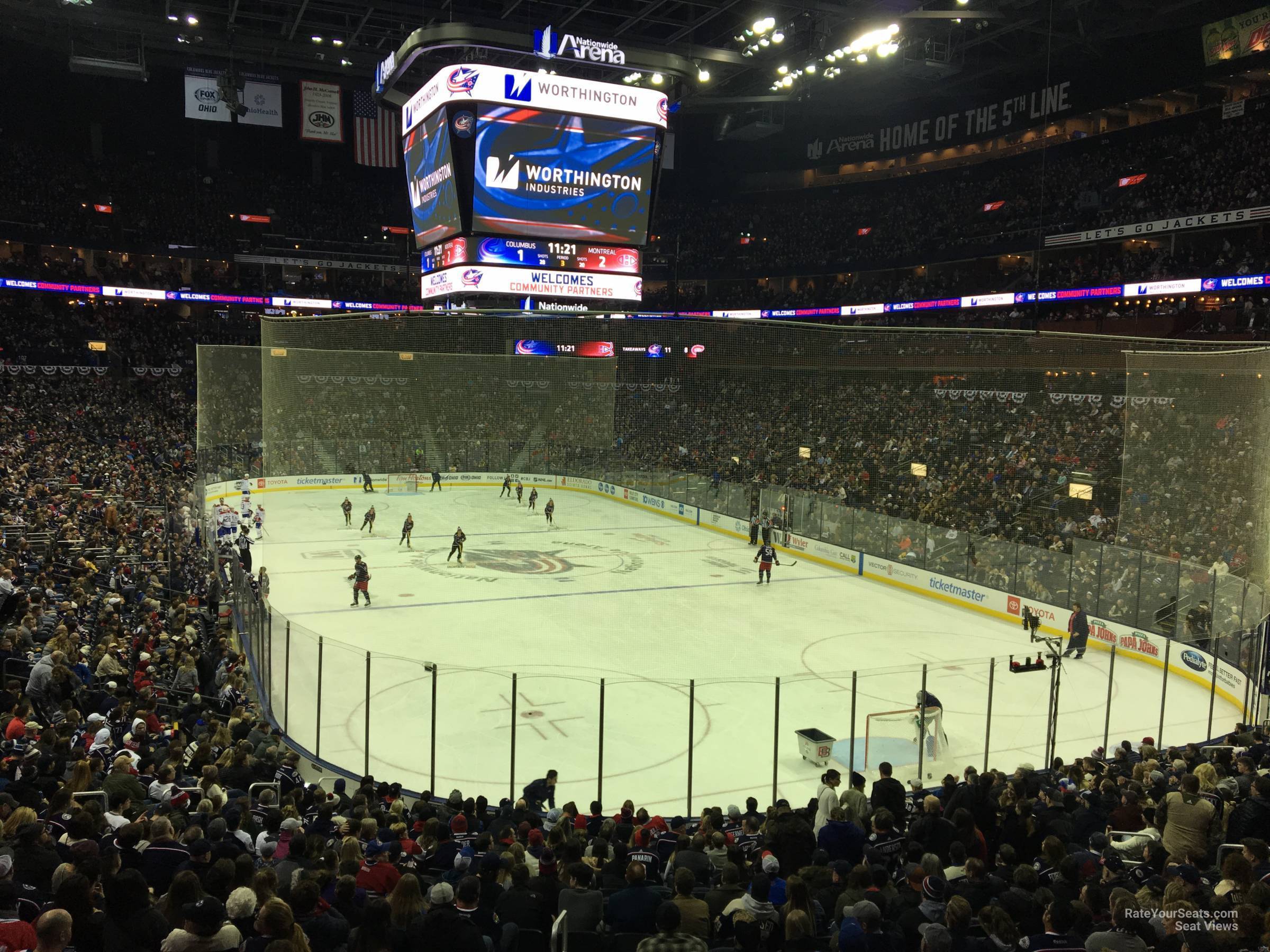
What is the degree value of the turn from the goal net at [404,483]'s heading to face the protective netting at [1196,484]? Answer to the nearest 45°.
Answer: approximately 45° to its left

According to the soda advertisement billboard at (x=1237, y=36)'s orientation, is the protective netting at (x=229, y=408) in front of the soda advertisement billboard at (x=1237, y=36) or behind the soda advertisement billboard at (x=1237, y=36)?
in front

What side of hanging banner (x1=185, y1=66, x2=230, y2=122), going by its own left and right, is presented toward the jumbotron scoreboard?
front

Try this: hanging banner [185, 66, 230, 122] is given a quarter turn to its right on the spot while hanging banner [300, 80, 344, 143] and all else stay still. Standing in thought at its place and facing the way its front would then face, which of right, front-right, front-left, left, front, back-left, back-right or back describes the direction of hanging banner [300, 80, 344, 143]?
back

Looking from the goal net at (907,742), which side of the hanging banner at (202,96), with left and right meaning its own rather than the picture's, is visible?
front

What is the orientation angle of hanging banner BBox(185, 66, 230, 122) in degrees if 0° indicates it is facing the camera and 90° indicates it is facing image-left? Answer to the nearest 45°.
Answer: approximately 0°

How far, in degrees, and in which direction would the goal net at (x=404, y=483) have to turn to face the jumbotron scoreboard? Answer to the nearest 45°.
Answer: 0° — it already faces it
